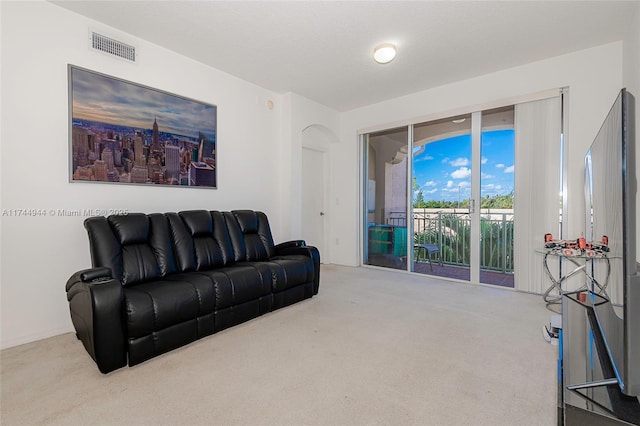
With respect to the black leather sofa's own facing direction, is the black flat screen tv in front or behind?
in front

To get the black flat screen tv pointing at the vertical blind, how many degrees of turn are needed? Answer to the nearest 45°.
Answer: approximately 90° to its right

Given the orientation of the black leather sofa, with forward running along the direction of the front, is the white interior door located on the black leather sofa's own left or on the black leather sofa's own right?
on the black leather sofa's own left

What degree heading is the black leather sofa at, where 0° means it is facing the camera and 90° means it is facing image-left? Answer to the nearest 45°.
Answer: approximately 315°

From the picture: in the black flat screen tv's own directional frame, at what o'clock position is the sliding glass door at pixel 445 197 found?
The sliding glass door is roughly at 2 o'clock from the black flat screen tv.

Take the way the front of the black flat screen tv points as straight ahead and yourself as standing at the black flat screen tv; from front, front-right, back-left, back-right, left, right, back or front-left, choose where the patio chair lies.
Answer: front-right

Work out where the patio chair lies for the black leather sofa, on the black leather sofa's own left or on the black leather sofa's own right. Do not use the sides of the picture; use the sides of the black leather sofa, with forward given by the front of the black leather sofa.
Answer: on the black leather sofa's own left

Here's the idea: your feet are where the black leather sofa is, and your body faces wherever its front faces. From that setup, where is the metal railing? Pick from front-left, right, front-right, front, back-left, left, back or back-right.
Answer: front-left

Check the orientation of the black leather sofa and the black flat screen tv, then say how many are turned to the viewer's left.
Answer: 1

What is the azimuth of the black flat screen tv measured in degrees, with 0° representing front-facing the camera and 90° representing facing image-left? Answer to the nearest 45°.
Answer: approximately 90°

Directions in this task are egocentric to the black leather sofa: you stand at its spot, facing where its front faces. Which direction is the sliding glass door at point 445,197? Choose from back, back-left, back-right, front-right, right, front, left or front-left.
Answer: front-left

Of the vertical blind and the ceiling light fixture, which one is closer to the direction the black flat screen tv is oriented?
the ceiling light fixture

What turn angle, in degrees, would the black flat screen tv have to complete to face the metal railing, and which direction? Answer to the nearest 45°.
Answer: approximately 45° to its right

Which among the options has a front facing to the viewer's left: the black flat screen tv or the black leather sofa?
the black flat screen tv
